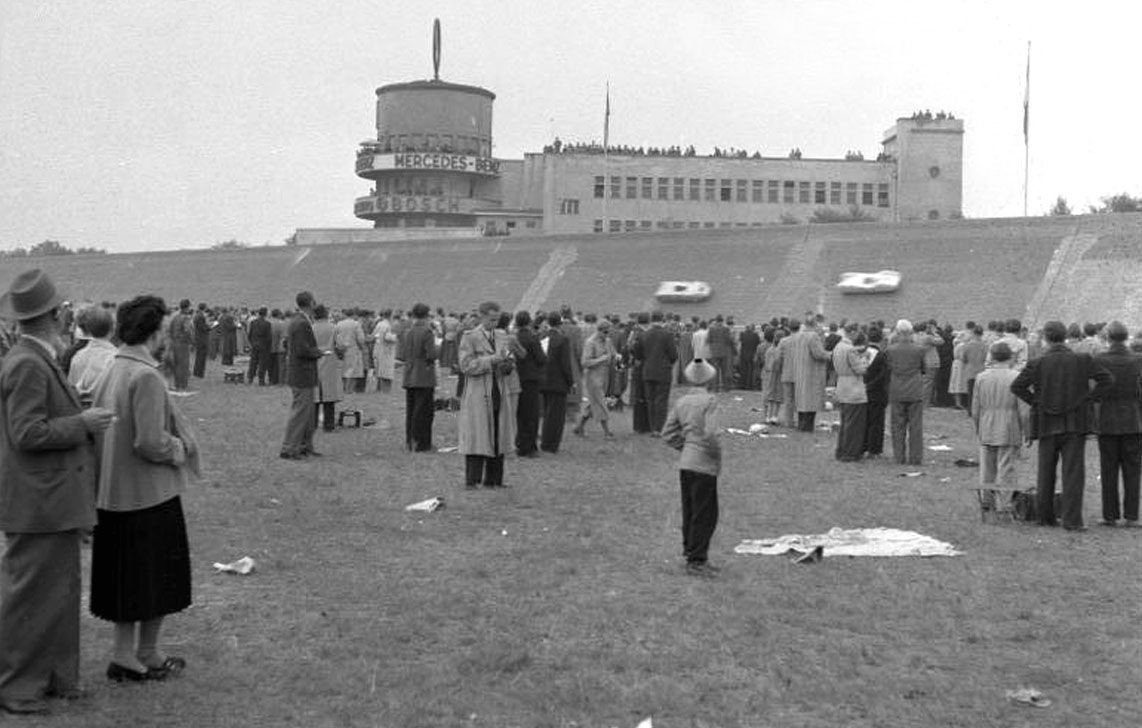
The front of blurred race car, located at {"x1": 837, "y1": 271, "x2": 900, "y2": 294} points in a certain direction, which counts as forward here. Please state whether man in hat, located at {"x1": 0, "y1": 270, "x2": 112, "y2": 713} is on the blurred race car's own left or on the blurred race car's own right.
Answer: on the blurred race car's own left

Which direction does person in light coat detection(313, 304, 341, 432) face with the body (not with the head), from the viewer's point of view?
away from the camera

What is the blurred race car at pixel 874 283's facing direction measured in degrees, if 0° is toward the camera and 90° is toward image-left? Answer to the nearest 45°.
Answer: approximately 90°

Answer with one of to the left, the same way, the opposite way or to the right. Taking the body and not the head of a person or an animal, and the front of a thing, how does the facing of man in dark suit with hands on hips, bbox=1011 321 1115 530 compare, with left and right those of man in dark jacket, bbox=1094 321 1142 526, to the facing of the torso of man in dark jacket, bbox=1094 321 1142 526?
the same way

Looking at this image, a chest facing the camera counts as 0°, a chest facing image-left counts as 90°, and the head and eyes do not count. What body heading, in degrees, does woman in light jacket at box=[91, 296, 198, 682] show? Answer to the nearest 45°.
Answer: approximately 225°

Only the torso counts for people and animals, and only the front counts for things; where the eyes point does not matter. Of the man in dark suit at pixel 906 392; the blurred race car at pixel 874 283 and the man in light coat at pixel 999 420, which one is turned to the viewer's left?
the blurred race car

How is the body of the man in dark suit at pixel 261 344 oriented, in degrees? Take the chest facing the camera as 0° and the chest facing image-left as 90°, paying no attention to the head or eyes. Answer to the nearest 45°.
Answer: approximately 180°

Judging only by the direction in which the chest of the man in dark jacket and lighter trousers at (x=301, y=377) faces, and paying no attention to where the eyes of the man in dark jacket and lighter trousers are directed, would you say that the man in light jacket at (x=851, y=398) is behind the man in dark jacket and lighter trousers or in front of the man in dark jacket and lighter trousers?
in front

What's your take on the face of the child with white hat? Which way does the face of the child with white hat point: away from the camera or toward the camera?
away from the camera

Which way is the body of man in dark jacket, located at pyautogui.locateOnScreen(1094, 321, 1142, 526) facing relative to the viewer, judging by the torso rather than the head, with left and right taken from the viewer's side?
facing away from the viewer

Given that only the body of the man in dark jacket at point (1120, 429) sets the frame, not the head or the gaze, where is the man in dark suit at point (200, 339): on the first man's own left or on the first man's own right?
on the first man's own left

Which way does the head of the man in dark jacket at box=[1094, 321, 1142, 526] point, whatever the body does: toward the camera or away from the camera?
away from the camera

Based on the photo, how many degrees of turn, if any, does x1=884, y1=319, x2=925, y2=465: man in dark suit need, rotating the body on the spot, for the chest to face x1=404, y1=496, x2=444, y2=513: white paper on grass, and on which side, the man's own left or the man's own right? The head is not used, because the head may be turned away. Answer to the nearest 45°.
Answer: approximately 135° to the man's own left

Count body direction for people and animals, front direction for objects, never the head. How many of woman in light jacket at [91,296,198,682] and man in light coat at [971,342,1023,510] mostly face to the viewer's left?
0

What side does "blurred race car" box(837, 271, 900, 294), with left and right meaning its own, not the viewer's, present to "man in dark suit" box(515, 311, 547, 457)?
left

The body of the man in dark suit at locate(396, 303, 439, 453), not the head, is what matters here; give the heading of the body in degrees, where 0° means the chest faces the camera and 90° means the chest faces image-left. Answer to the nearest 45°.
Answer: approximately 180°

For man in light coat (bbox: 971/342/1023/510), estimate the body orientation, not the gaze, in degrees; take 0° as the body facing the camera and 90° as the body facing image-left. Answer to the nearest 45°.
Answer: approximately 180°
